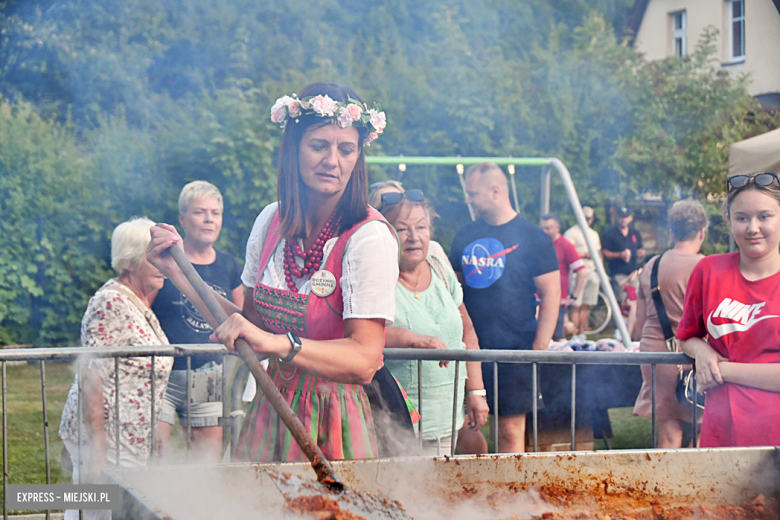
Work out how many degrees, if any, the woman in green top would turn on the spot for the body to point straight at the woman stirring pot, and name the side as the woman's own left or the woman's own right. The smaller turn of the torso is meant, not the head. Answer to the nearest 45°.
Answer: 0° — they already face them

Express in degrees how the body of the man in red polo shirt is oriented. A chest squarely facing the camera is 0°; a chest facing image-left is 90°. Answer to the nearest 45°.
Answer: approximately 45°

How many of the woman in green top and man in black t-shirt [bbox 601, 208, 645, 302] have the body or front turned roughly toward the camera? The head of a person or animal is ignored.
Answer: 2

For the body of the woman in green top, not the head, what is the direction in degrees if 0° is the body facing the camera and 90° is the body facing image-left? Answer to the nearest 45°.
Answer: approximately 0°

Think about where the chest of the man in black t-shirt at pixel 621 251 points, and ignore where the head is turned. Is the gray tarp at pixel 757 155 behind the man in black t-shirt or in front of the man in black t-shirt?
in front

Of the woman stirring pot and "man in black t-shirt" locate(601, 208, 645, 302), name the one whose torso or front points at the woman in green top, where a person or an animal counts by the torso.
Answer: the man in black t-shirt

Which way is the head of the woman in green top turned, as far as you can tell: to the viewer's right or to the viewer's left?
to the viewer's left

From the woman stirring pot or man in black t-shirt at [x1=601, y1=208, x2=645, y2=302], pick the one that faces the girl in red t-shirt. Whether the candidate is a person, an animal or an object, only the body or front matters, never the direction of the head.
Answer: the man in black t-shirt
